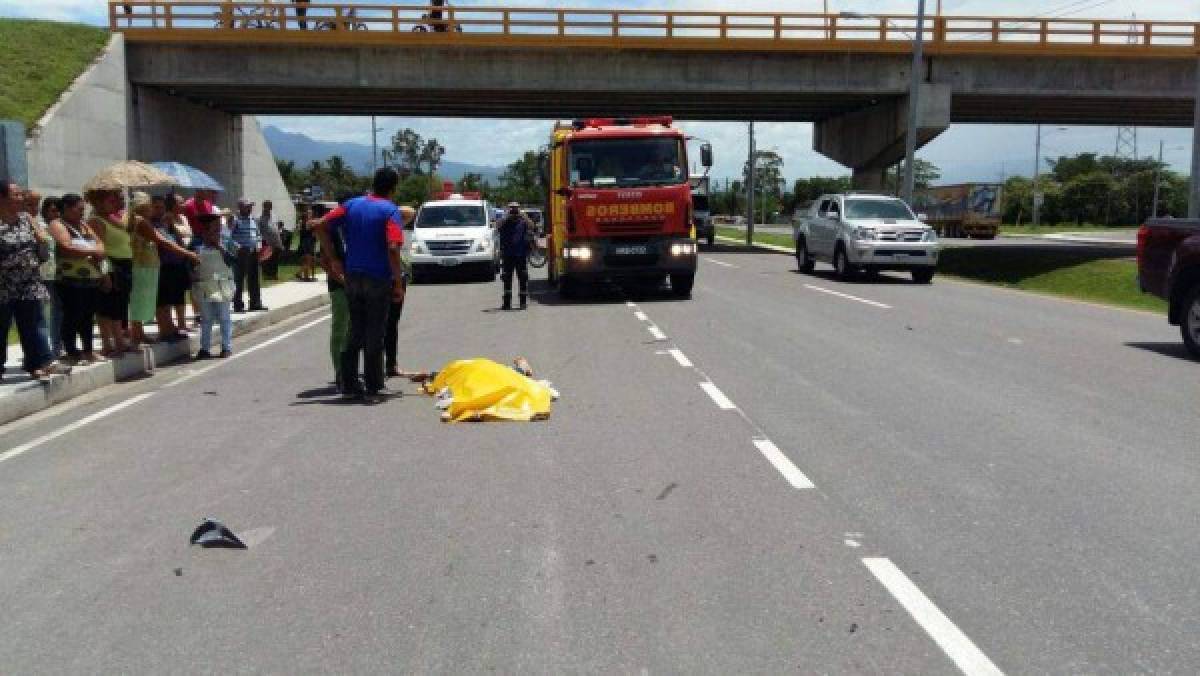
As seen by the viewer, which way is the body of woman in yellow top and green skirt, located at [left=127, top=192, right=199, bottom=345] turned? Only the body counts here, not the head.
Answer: to the viewer's right

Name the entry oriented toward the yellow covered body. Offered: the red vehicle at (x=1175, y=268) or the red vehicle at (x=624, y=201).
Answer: the red vehicle at (x=624, y=201)

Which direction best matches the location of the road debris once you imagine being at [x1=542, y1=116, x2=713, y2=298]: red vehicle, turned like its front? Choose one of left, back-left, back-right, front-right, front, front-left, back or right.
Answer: front

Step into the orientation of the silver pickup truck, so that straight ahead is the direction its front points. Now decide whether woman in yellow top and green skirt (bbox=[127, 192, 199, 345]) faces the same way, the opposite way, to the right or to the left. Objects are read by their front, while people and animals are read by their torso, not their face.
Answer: to the left

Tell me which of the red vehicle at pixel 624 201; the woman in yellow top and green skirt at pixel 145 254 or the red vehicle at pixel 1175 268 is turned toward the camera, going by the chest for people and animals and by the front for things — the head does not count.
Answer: the red vehicle at pixel 624 201

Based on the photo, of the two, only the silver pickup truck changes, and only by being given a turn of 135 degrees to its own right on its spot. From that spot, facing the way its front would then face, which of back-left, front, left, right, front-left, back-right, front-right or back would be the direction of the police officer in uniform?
front-left

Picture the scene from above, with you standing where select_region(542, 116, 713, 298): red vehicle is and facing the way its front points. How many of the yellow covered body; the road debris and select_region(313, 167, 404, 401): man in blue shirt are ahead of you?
3

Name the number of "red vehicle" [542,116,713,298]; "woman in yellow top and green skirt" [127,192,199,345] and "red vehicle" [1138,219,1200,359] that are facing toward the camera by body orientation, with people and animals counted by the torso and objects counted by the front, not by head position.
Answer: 1

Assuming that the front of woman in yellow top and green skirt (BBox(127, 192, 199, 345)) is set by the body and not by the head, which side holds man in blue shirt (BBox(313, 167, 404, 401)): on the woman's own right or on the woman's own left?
on the woman's own right

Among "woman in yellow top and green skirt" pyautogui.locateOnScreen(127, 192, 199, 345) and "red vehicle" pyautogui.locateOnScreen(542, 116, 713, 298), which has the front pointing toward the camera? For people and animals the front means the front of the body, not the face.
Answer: the red vehicle

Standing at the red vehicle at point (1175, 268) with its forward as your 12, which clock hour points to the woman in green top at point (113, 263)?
The woman in green top is roughly at 5 o'clock from the red vehicle.

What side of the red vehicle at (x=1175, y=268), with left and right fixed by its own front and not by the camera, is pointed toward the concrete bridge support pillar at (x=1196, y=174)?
left

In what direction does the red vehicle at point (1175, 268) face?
to the viewer's right

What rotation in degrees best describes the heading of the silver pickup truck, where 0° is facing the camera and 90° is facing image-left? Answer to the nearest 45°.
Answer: approximately 315°

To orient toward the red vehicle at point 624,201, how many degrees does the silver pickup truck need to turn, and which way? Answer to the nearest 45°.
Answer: approximately 90° to its right

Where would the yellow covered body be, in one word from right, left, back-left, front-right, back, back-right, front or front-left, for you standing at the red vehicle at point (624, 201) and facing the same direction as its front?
front

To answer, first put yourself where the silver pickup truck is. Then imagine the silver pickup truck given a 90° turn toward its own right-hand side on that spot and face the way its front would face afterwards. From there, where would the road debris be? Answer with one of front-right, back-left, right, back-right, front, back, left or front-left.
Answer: front-left

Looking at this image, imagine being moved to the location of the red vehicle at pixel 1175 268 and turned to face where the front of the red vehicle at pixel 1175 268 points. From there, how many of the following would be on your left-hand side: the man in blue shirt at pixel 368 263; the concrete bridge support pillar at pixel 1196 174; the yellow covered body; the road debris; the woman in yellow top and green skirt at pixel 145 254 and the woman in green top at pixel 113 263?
1

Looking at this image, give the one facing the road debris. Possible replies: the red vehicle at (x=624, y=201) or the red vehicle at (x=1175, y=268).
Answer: the red vehicle at (x=624, y=201)

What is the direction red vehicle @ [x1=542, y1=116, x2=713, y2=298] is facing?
toward the camera

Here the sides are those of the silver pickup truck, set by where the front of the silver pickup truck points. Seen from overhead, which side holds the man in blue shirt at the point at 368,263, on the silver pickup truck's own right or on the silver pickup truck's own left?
on the silver pickup truck's own right

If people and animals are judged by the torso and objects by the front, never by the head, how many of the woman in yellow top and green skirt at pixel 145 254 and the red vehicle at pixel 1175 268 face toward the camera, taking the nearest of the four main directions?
0
